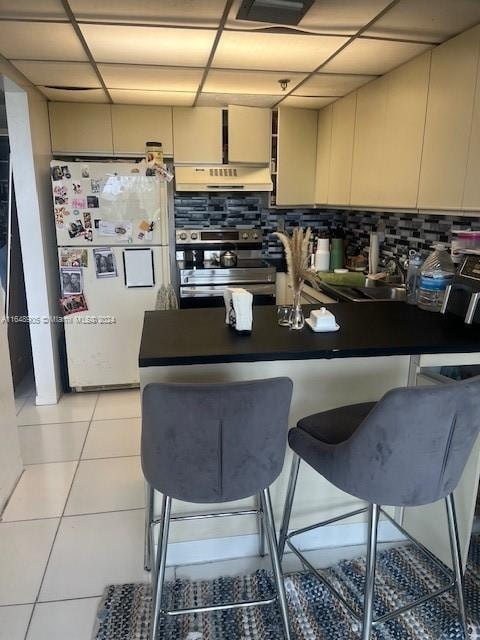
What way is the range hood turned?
toward the camera

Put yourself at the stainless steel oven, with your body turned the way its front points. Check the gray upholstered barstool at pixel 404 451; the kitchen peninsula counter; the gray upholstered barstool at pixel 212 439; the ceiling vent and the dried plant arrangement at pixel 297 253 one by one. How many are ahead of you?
5

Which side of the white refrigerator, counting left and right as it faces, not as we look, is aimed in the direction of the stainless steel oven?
left

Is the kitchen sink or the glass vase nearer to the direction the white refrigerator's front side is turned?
the glass vase

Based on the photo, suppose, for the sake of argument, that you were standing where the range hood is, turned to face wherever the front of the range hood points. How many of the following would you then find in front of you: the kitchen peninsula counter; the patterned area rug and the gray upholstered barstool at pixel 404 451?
3

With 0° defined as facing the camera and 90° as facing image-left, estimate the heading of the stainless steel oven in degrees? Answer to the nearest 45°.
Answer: approximately 0°

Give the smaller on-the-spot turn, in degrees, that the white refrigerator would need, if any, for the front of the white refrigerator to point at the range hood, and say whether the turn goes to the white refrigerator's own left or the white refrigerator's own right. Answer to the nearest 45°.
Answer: approximately 90° to the white refrigerator's own left

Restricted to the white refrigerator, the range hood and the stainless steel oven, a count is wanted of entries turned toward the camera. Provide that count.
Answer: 3

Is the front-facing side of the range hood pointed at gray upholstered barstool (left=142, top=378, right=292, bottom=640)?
yes

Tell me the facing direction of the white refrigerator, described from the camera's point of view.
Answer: facing the viewer

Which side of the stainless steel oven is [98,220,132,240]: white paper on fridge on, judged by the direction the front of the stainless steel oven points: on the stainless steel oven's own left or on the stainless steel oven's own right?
on the stainless steel oven's own right

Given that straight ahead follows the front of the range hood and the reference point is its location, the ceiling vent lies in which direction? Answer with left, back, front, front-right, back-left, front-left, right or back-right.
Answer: front
